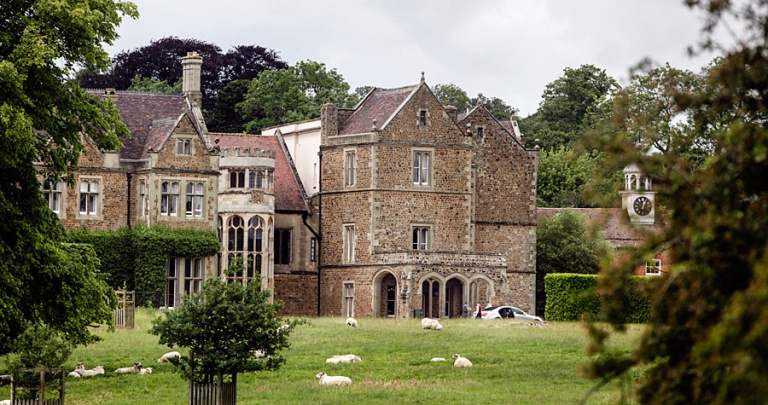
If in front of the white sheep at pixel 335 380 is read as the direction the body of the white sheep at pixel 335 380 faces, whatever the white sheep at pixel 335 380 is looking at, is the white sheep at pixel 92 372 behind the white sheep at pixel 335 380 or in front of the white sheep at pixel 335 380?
in front

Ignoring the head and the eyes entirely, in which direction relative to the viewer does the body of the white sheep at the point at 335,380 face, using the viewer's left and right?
facing to the left of the viewer

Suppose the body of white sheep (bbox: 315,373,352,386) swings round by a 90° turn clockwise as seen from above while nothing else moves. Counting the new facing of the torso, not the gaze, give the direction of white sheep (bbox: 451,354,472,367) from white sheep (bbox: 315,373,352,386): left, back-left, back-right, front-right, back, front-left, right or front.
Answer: front-right

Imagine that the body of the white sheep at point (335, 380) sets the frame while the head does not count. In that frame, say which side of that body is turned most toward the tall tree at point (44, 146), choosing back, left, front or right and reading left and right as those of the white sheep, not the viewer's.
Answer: front

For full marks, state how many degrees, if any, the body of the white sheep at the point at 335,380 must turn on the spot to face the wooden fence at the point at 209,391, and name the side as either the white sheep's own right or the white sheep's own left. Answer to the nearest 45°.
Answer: approximately 45° to the white sheep's own left

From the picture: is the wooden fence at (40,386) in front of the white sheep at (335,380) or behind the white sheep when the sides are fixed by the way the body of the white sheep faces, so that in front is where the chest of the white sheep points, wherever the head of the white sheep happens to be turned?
in front

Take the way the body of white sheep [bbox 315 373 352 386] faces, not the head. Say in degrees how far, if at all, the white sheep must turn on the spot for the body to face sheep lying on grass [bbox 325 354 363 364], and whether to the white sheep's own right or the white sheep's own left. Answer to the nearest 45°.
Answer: approximately 90° to the white sheep's own right
